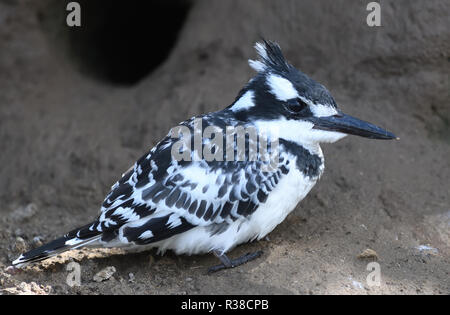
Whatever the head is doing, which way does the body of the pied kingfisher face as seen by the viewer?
to the viewer's right

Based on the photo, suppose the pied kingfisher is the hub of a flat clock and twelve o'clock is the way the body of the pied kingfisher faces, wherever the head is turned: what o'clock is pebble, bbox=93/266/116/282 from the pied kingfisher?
The pebble is roughly at 6 o'clock from the pied kingfisher.
